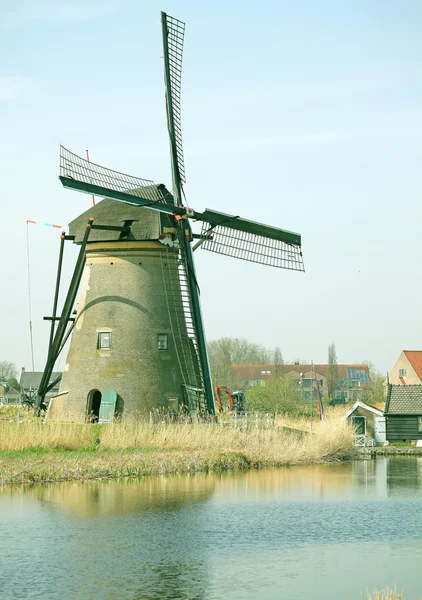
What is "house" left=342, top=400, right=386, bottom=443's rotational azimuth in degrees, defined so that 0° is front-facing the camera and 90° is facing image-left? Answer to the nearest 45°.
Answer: approximately 0°

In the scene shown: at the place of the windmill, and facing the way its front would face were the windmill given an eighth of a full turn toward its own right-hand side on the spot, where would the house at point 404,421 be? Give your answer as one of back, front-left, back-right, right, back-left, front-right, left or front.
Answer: back-left

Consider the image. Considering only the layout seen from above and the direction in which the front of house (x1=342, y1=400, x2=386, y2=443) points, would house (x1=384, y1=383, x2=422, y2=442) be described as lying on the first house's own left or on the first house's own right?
on the first house's own left

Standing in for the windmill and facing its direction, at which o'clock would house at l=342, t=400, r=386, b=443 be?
The house is roughly at 11 o'clock from the windmill.

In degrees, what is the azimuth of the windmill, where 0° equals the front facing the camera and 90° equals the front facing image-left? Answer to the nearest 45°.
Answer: approximately 315°
